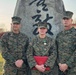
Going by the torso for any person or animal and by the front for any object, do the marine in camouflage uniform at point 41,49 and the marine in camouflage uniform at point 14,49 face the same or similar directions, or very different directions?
same or similar directions

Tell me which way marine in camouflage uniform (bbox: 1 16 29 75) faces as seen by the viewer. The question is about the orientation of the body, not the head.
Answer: toward the camera

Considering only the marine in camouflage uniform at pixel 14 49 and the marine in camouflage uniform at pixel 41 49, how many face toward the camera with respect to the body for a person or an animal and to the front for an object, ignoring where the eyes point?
2

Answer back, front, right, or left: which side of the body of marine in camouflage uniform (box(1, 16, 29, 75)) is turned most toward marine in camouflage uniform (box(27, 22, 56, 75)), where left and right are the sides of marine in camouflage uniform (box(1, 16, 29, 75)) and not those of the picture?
left

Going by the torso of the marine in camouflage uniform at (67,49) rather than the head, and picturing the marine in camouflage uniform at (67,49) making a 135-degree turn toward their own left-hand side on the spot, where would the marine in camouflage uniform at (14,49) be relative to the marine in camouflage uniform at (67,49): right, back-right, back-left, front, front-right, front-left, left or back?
back

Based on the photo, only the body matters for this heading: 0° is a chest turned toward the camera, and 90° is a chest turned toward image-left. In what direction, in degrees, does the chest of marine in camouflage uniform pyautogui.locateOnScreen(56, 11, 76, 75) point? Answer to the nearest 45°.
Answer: approximately 45°

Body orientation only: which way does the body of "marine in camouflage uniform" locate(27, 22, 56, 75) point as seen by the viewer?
toward the camera

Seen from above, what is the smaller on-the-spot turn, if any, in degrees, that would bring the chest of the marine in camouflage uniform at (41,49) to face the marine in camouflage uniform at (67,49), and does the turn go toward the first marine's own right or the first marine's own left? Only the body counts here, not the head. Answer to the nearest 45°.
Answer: approximately 90° to the first marine's own left
